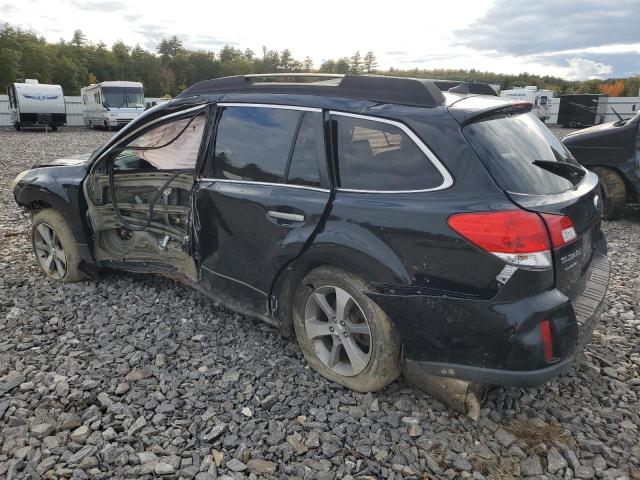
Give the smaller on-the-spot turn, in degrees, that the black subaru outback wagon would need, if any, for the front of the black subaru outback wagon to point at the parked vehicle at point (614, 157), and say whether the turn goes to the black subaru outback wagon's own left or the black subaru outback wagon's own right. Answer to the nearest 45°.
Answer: approximately 90° to the black subaru outback wagon's own right

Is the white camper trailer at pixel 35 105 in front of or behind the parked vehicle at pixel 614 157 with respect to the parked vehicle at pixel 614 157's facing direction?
in front

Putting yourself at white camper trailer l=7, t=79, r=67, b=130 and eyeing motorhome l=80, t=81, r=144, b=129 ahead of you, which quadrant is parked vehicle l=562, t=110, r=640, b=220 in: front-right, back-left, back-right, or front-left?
front-right

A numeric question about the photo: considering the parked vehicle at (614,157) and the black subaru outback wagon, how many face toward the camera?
0

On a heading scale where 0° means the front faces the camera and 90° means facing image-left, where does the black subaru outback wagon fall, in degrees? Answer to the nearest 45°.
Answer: approximately 135°

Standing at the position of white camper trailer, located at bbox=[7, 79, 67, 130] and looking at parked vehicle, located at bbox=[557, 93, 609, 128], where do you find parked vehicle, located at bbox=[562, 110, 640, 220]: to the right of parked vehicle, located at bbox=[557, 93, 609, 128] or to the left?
right

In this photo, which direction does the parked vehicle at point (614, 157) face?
to the viewer's left
